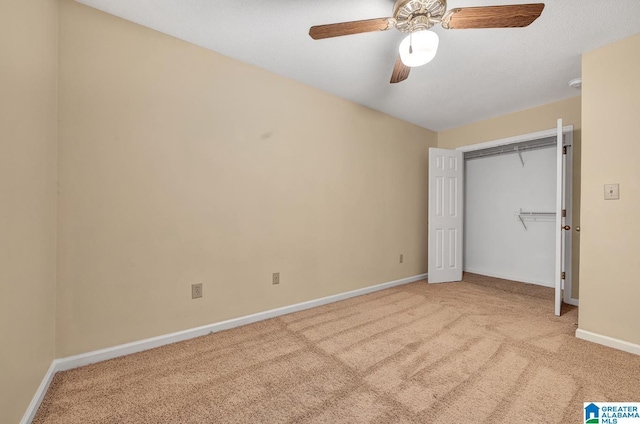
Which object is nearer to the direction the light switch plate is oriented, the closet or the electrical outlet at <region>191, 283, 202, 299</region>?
the electrical outlet

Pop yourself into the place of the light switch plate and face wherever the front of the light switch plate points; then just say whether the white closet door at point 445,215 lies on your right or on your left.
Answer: on your right

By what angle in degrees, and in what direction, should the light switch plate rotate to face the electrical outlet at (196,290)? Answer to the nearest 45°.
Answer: approximately 45° to its right
